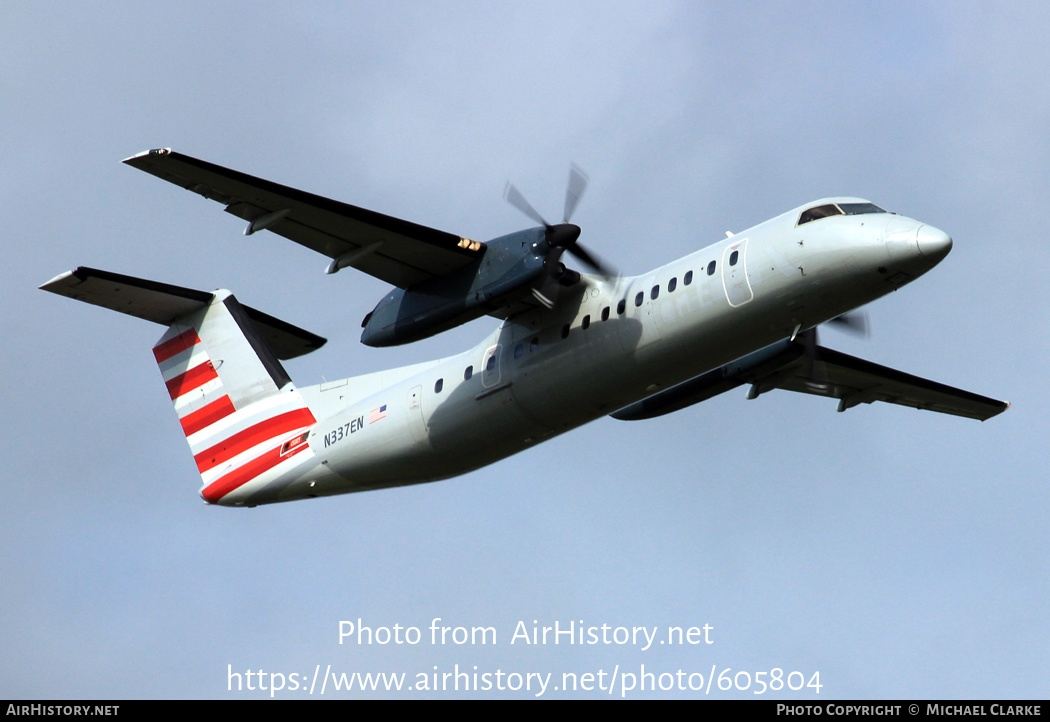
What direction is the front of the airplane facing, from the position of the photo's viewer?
facing the viewer and to the right of the viewer
